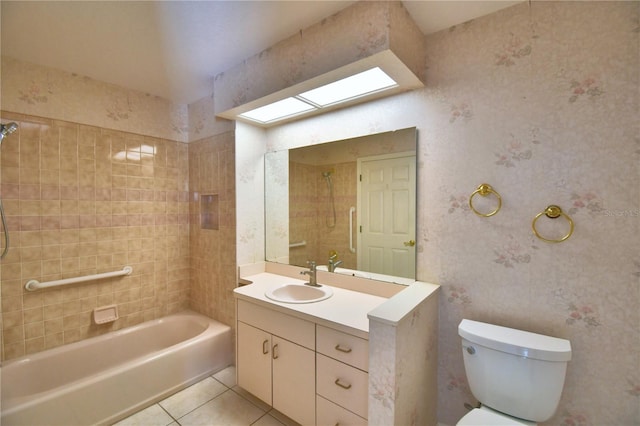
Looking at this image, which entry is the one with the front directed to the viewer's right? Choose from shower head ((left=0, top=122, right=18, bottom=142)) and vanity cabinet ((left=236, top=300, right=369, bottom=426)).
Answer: the shower head

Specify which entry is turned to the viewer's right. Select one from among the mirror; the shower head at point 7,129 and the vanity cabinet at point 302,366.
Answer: the shower head

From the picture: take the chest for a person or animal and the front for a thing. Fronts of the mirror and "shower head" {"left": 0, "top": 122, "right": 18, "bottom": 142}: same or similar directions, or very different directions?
very different directions

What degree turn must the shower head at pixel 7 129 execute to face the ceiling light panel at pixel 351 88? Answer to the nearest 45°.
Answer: approximately 45° to its right

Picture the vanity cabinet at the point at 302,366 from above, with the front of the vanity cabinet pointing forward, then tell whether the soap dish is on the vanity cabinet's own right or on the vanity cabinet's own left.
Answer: on the vanity cabinet's own right

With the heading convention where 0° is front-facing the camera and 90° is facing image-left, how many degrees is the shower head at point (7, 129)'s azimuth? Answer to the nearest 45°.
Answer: approximately 270°

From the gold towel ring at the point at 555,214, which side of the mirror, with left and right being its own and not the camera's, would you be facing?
left
